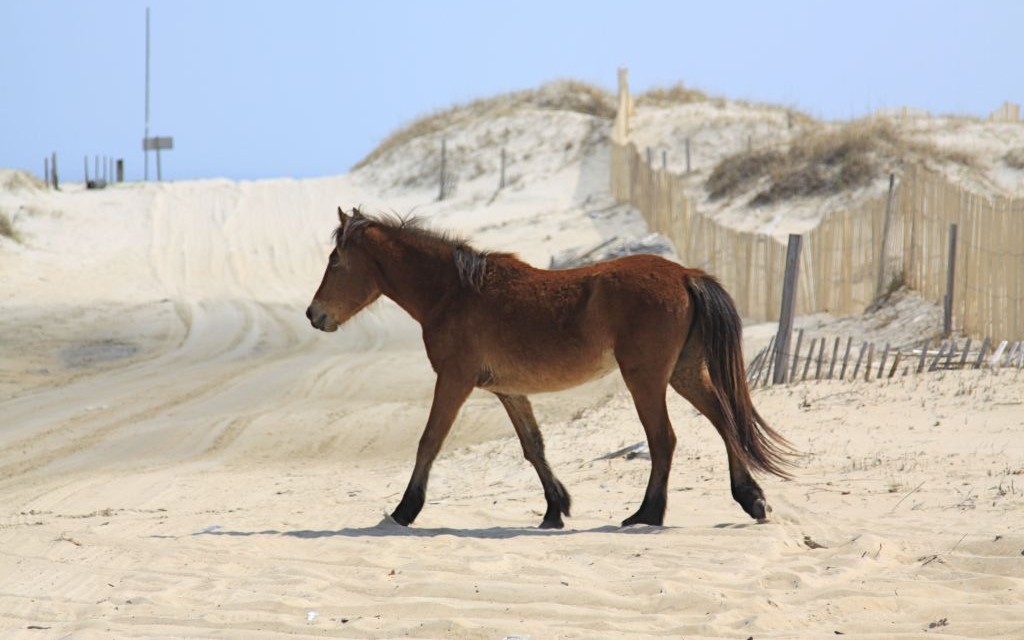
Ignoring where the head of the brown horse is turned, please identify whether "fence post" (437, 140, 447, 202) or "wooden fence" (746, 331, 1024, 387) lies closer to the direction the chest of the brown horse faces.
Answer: the fence post

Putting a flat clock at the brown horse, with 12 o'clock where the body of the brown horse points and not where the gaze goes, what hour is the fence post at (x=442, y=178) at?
The fence post is roughly at 3 o'clock from the brown horse.

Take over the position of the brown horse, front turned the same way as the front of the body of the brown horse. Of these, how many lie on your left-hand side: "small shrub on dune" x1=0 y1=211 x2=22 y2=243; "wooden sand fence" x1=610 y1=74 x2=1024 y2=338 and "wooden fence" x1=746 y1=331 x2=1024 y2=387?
0

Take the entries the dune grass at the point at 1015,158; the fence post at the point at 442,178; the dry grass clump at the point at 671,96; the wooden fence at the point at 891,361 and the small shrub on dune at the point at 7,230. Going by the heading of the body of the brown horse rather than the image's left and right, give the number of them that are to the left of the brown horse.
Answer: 0

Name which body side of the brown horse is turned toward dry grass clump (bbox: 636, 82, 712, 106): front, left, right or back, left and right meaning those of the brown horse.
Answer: right

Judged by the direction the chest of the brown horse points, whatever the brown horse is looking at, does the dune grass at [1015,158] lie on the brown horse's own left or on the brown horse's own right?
on the brown horse's own right

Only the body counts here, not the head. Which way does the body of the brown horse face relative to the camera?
to the viewer's left

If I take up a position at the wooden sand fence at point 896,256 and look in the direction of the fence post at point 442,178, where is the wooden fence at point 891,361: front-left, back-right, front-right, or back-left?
back-left

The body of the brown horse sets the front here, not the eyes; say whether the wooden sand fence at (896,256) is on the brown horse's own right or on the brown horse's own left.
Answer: on the brown horse's own right

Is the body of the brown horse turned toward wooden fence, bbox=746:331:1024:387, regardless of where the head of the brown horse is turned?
no

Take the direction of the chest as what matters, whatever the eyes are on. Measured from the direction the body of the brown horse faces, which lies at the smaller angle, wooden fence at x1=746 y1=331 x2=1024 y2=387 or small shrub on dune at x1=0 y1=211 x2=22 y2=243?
the small shrub on dune

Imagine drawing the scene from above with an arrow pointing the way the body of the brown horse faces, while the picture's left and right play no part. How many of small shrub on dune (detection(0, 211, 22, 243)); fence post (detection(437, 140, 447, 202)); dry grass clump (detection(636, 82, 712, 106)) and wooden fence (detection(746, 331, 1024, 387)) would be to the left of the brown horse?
0

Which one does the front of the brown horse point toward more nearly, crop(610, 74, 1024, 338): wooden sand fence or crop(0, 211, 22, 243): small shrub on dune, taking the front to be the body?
the small shrub on dune
